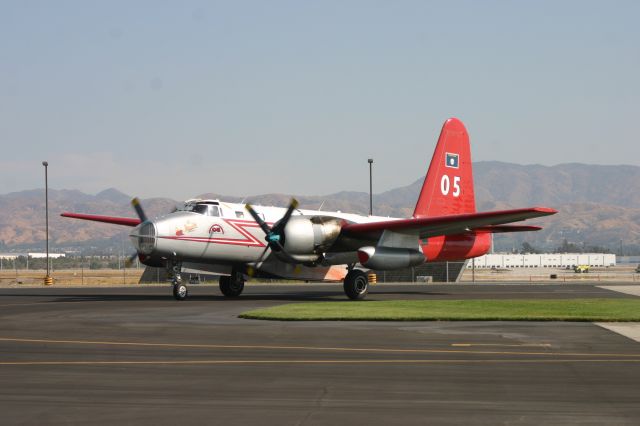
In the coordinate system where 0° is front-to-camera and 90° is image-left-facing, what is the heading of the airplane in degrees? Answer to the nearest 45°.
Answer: approximately 45°
